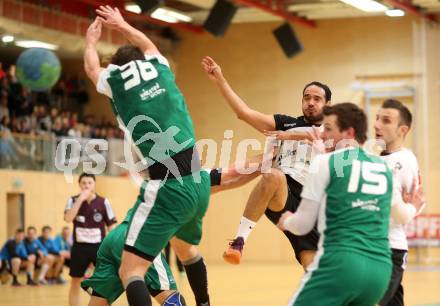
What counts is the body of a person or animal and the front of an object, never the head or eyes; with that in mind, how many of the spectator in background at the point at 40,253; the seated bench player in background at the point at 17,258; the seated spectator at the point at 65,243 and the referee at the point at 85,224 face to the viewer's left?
0

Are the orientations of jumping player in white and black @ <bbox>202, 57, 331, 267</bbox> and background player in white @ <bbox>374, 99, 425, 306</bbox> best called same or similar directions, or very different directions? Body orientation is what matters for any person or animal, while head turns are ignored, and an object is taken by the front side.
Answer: same or similar directions

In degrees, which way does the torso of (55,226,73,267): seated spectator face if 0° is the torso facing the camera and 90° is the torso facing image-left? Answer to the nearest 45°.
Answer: approximately 315°

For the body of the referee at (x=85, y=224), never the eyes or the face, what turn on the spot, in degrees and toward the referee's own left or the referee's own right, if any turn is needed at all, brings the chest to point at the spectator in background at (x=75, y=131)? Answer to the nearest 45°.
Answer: approximately 180°

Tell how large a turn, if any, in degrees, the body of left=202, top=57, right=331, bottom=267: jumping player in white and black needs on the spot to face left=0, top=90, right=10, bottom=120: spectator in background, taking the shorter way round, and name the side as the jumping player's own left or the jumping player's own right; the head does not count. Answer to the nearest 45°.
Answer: approximately 90° to the jumping player's own right

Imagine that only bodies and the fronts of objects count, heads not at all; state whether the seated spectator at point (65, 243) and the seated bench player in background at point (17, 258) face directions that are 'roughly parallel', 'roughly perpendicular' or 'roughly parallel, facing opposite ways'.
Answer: roughly parallel

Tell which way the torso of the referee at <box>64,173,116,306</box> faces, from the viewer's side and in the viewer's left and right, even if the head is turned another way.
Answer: facing the viewer

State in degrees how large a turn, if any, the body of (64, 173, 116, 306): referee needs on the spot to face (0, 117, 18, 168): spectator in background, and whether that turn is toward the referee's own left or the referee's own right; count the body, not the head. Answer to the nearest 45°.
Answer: approximately 180°

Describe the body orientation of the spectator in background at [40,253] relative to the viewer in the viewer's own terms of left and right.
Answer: facing the viewer and to the right of the viewer

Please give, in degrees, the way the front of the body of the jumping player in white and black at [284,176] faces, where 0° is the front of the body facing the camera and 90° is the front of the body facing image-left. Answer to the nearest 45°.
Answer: approximately 45°

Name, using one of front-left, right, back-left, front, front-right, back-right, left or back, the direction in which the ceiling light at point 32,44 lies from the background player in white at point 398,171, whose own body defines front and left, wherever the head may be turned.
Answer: right

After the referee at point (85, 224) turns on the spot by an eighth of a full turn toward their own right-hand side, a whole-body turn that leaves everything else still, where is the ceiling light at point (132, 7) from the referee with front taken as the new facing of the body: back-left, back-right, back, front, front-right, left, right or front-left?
back-right
